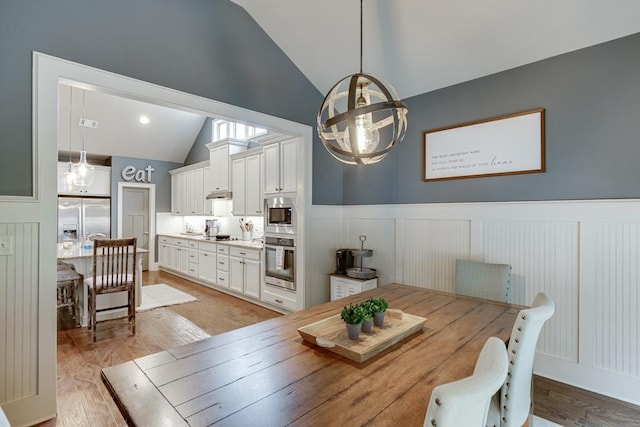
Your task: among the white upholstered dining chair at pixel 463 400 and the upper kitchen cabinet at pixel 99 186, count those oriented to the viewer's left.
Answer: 1

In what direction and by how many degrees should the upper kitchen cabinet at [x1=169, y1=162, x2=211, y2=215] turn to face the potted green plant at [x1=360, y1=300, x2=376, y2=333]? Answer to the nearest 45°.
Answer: approximately 45° to its left

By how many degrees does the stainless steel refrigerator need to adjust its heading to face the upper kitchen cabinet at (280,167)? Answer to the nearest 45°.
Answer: approximately 45° to its left

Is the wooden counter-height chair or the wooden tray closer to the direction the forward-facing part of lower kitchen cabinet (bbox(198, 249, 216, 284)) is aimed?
the wooden counter-height chair

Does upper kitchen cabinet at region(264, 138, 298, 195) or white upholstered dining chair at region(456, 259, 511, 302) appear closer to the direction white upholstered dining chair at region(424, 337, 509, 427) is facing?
the upper kitchen cabinet

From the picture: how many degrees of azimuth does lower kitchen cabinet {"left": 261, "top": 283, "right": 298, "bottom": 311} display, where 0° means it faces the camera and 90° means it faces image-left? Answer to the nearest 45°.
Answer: approximately 45°
